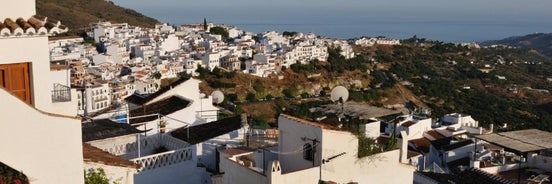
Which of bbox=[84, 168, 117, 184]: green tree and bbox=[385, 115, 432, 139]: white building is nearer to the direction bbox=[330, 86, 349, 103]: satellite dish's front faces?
the green tree

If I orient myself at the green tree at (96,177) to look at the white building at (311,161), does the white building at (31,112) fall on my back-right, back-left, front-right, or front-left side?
back-right
